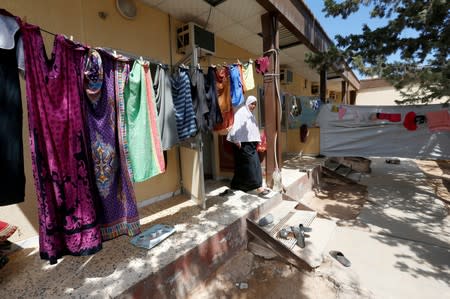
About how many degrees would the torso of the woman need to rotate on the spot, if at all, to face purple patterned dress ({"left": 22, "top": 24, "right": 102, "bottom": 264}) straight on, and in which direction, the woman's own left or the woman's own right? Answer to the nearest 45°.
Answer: approximately 90° to the woman's own right

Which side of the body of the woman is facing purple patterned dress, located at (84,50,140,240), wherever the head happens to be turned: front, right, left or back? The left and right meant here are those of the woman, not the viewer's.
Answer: right
